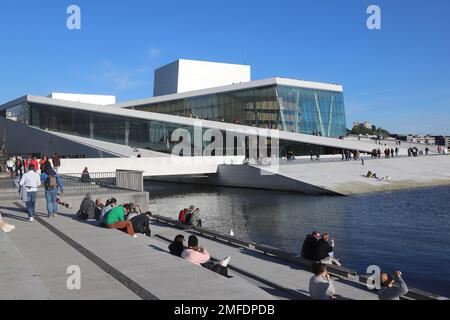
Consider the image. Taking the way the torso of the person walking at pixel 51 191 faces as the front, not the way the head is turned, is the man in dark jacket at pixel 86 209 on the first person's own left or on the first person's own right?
on the first person's own right

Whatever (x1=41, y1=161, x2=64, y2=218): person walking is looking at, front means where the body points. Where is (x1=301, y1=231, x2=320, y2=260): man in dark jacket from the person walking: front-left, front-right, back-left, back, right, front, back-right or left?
back-right

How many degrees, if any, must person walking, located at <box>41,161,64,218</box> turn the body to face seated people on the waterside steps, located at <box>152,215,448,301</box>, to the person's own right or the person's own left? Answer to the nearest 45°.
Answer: approximately 135° to the person's own right

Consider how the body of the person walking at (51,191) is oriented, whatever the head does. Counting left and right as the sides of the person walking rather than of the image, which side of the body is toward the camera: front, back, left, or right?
back

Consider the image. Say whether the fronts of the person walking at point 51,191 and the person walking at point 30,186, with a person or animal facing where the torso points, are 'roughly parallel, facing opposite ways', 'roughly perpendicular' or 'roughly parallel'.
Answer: roughly parallel
